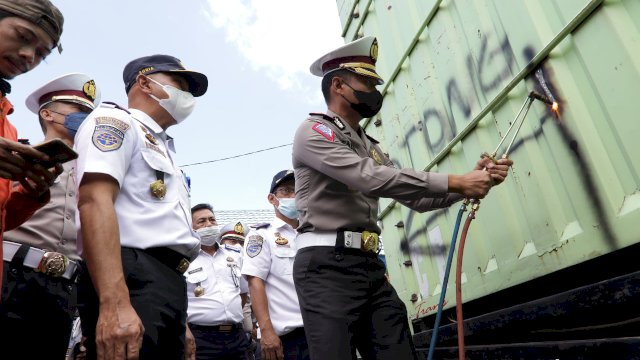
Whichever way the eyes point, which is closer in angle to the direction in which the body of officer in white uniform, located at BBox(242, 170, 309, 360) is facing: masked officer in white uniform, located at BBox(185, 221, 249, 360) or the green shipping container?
the green shipping container

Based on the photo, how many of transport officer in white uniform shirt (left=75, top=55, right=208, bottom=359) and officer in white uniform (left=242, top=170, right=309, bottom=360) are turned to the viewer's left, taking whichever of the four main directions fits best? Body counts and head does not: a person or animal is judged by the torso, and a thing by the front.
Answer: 0

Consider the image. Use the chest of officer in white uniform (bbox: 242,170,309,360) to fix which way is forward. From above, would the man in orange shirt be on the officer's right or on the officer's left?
on the officer's right

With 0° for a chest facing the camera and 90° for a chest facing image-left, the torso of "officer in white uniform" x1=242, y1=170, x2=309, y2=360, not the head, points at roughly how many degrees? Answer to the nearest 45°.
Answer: approximately 315°

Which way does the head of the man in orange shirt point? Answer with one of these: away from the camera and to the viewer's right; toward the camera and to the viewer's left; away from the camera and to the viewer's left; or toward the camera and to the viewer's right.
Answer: toward the camera and to the viewer's right

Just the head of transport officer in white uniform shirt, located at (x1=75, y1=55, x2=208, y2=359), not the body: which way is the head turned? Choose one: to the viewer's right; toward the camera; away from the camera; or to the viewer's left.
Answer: to the viewer's right

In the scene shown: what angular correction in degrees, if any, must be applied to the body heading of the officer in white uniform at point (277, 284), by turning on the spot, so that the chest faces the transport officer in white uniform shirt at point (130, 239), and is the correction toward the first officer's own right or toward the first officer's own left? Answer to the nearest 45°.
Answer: approximately 45° to the first officer's own right

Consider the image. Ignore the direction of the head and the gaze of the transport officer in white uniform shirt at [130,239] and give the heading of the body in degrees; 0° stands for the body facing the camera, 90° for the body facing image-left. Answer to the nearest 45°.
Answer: approximately 315°

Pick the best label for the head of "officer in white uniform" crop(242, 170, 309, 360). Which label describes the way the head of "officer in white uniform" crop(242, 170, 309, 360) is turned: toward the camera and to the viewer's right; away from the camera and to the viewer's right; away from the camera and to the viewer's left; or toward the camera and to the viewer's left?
toward the camera and to the viewer's right

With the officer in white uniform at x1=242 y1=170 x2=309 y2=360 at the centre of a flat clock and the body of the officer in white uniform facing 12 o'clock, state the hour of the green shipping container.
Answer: The green shipping container is roughly at 12 o'clock from the officer in white uniform.
